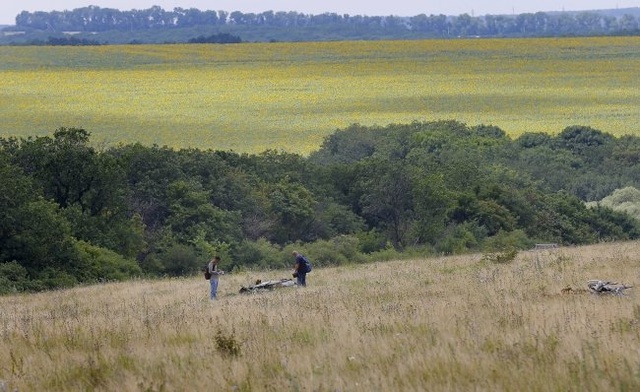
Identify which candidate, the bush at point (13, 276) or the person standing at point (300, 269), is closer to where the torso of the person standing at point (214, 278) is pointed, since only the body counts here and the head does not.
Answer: the person standing

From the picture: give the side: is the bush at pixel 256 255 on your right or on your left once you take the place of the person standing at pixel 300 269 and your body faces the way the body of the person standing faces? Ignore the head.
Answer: on your right

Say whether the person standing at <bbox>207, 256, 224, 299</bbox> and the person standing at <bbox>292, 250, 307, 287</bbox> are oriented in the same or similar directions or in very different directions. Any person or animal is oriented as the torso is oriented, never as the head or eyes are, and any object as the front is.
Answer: very different directions

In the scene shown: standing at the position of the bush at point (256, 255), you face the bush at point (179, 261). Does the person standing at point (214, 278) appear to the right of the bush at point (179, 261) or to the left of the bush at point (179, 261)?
left

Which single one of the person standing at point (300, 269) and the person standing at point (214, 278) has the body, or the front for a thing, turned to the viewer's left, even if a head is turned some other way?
the person standing at point (300, 269)

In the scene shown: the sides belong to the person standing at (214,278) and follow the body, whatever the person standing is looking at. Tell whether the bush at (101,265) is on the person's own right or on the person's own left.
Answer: on the person's own left

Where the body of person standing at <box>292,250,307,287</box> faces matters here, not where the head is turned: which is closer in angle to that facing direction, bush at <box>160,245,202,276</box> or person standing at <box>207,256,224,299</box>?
the person standing

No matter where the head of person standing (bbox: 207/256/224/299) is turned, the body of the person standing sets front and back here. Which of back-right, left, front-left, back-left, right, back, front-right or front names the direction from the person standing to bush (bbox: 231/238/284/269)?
left

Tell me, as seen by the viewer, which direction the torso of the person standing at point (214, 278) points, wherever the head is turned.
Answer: to the viewer's right

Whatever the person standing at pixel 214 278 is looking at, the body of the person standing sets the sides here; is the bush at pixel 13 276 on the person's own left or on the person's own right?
on the person's own left

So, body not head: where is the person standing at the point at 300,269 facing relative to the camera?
to the viewer's left

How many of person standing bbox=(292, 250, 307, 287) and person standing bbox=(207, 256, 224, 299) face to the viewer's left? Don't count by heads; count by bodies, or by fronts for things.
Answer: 1
